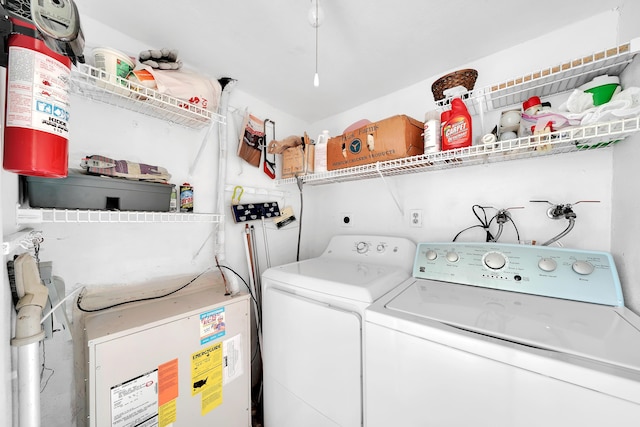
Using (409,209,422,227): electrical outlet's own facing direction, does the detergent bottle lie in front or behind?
in front

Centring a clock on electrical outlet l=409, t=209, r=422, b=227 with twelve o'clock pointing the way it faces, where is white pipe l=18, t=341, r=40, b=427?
The white pipe is roughly at 1 o'clock from the electrical outlet.

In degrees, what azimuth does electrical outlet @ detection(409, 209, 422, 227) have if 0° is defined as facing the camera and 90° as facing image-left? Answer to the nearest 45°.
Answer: approximately 0°

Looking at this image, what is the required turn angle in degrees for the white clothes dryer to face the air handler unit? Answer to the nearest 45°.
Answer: approximately 45° to its right

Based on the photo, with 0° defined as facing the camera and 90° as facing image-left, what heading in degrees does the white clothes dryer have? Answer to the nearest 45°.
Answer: approximately 45°

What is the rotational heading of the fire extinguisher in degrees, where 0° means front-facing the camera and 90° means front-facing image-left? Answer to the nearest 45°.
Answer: approximately 315°

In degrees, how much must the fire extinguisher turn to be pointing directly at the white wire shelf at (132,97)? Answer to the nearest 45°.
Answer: approximately 90° to its left

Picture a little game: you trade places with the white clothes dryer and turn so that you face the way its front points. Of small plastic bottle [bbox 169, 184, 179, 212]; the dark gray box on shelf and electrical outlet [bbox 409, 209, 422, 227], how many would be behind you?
1

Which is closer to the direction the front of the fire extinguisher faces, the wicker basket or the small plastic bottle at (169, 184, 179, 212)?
the wicker basket
